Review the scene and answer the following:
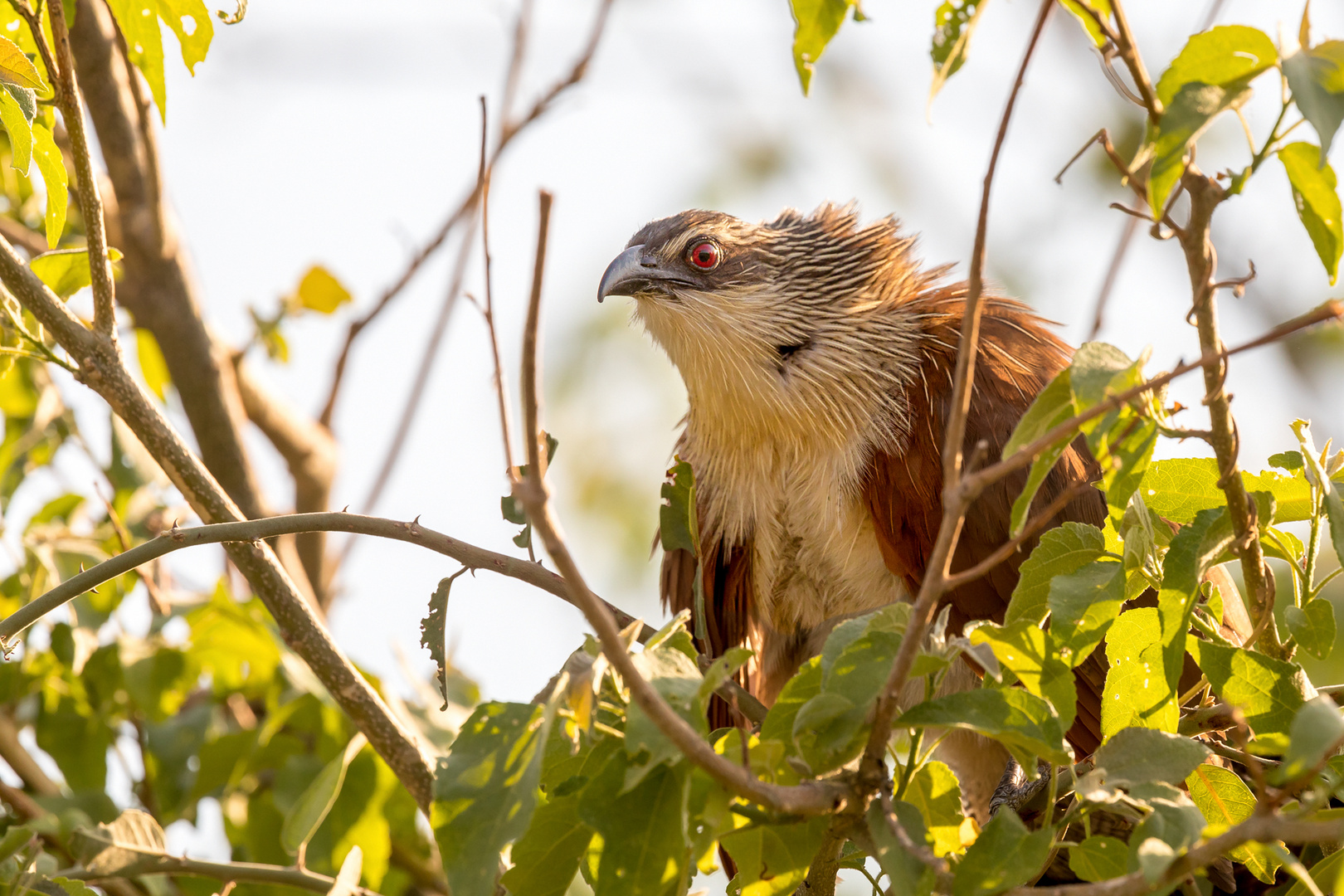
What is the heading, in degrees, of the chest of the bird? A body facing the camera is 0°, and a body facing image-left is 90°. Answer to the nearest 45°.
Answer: approximately 45°

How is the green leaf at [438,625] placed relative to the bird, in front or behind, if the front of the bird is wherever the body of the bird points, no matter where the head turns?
in front

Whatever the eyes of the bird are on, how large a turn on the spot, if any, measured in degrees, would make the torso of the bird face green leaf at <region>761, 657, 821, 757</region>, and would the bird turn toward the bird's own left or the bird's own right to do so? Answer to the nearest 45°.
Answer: approximately 45° to the bird's own left

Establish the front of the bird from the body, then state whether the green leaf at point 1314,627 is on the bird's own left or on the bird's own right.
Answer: on the bird's own left

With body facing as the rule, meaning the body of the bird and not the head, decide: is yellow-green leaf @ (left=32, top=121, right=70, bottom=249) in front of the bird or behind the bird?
in front
